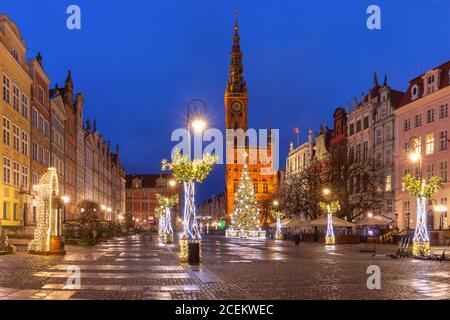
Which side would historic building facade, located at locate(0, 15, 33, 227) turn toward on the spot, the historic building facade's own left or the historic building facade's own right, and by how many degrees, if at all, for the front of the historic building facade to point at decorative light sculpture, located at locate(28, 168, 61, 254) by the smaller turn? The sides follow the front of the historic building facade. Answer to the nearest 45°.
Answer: approximately 45° to the historic building facade's own right

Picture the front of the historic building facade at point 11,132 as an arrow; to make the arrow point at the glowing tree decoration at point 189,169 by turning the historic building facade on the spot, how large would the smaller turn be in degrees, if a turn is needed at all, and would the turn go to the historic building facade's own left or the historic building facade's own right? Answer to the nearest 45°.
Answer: approximately 45° to the historic building facade's own right

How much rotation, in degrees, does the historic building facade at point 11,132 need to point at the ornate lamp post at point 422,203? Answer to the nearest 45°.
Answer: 0° — it already faces it

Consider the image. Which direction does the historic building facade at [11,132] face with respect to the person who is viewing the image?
facing the viewer and to the right of the viewer
